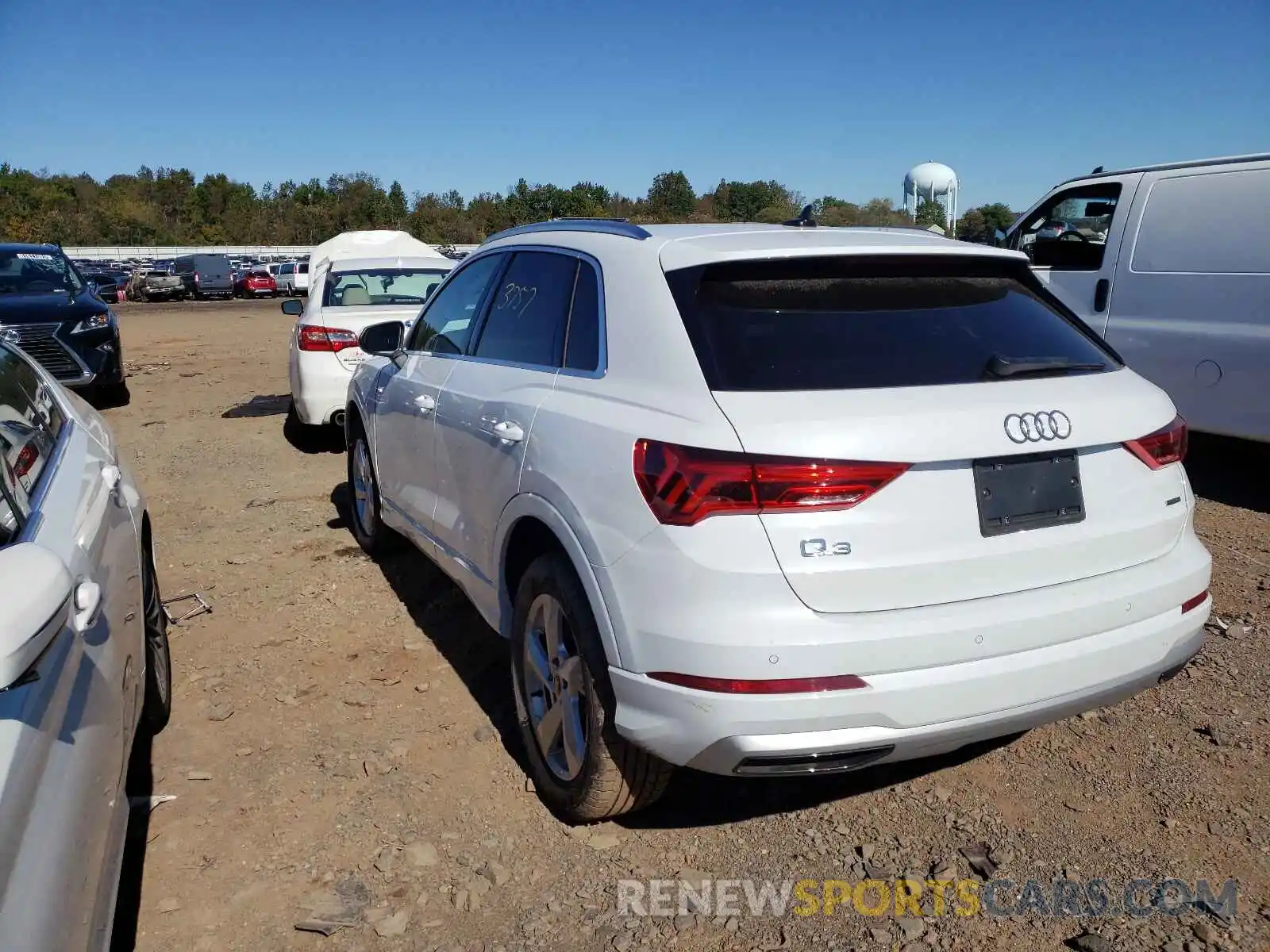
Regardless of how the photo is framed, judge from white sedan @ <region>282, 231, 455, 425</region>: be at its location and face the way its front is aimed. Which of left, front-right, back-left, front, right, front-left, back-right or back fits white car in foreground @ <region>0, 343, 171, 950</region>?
back

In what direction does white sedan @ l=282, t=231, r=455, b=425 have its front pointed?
away from the camera

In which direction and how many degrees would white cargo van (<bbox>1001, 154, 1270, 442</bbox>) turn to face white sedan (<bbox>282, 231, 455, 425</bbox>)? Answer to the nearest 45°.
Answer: approximately 45° to its left

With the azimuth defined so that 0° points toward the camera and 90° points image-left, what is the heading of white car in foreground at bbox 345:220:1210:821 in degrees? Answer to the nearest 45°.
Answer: approximately 135°

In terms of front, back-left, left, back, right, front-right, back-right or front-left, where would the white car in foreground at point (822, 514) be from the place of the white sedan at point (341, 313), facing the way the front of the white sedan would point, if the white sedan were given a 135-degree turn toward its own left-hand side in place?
front-left

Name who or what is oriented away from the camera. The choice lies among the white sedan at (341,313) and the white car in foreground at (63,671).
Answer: the white sedan

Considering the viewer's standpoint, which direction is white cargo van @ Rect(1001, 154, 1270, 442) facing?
facing away from the viewer and to the left of the viewer

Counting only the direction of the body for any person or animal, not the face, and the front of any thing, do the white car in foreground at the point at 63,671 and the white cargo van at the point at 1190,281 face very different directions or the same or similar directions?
very different directions

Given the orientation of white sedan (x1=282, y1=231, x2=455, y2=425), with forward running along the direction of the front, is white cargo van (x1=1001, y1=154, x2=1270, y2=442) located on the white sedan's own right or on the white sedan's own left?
on the white sedan's own right

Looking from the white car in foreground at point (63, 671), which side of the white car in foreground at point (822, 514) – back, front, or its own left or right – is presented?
left

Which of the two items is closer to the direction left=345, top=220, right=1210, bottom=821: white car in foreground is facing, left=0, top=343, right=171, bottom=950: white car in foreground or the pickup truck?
the pickup truck

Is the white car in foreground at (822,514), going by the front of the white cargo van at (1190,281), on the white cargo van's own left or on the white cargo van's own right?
on the white cargo van's own left

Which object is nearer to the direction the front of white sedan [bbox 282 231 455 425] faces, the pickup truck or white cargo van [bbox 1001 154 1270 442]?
the pickup truck

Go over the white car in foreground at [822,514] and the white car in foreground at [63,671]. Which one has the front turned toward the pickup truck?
the white car in foreground at [822,514]
